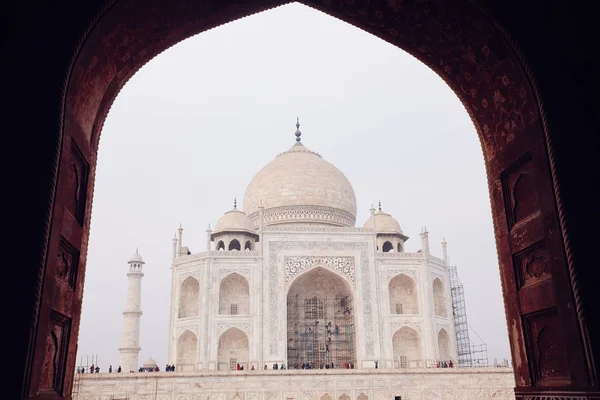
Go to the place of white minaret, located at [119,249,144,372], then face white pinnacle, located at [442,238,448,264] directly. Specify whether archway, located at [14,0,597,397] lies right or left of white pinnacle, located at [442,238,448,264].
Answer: right

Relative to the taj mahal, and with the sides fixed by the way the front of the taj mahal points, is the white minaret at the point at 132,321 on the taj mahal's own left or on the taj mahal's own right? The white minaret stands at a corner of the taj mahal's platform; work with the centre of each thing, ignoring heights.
on the taj mahal's own right

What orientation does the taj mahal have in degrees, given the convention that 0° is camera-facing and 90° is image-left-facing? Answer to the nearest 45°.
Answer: approximately 0°
